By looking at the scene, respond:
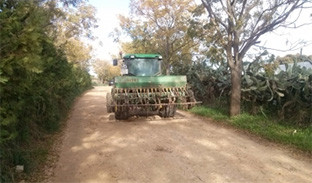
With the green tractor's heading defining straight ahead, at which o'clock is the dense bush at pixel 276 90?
The dense bush is roughly at 3 o'clock from the green tractor.

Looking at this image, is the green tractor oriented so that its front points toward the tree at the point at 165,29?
yes

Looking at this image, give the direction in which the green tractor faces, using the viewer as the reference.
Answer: facing away from the viewer

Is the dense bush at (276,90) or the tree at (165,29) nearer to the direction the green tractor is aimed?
the tree
